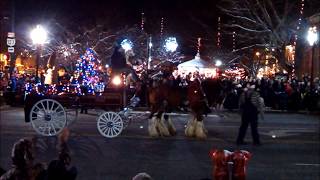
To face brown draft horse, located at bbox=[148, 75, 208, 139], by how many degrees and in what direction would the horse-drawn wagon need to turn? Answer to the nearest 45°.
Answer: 0° — it already faces it

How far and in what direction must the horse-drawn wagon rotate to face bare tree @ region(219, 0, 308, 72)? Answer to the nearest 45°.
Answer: approximately 45° to its left

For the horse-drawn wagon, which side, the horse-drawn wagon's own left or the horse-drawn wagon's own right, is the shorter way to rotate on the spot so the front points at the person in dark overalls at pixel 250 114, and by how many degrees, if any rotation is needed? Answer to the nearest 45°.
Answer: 0° — it already faces them

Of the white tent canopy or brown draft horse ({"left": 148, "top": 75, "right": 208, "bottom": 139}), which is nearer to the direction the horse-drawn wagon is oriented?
the brown draft horse

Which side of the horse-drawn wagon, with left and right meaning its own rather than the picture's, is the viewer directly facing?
right

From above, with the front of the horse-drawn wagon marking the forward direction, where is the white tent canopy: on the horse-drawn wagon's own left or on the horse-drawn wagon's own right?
on the horse-drawn wagon's own left
